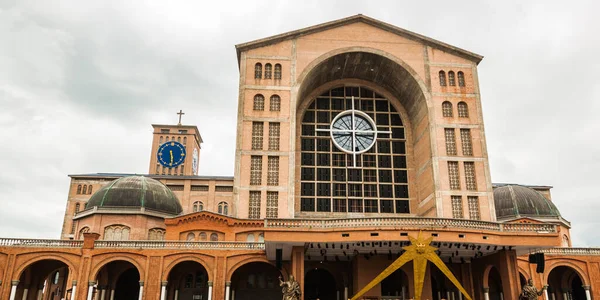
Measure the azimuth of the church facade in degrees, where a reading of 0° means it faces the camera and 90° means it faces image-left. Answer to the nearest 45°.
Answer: approximately 0°
